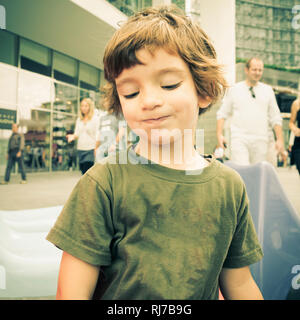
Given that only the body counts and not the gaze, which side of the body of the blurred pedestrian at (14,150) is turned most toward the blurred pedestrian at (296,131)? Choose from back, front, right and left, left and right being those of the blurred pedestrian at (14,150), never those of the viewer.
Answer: left

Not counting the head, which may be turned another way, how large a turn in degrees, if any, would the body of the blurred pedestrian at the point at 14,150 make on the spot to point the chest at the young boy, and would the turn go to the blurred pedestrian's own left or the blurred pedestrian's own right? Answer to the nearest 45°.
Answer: approximately 45° to the blurred pedestrian's own left

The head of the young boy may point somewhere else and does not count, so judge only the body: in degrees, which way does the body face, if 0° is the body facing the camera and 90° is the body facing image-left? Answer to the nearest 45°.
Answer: approximately 0°

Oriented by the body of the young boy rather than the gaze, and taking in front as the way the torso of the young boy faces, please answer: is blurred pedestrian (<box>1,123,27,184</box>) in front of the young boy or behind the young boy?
behind

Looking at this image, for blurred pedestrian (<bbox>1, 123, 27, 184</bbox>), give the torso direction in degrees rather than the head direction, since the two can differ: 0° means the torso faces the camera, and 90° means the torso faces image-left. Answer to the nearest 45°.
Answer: approximately 45°

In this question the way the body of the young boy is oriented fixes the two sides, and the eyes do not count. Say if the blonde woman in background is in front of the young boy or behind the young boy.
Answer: behind

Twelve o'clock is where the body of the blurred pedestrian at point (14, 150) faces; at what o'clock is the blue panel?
The blue panel is roughly at 10 o'clock from the blurred pedestrian.

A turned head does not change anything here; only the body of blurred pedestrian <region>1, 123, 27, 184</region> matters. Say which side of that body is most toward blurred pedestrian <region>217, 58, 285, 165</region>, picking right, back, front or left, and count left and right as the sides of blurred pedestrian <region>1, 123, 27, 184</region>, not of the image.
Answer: left

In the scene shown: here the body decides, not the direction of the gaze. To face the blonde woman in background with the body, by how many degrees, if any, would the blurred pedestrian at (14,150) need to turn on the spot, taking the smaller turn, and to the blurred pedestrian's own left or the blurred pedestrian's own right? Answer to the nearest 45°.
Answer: approximately 45° to the blurred pedestrian's own left
